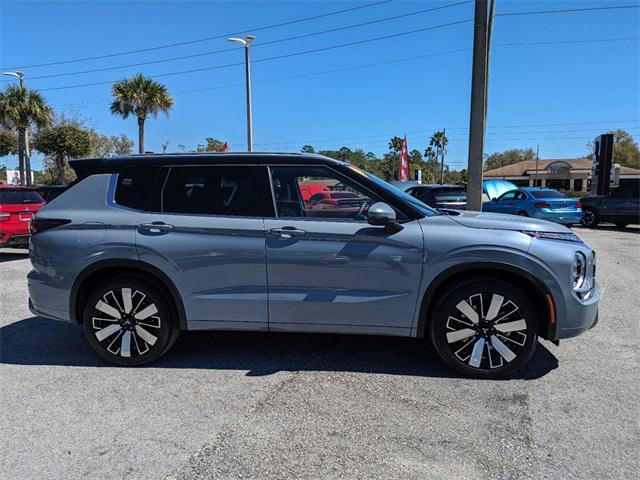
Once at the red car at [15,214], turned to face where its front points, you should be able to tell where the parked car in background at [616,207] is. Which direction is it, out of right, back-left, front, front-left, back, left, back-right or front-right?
back-right

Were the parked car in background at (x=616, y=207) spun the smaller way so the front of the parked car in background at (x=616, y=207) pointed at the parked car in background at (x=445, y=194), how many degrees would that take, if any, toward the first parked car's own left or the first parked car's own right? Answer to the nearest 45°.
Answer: approximately 45° to the first parked car's own left

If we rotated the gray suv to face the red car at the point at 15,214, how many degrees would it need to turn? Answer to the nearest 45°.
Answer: approximately 135° to its left

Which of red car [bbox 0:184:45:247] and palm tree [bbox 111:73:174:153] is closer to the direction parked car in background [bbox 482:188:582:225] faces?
the palm tree

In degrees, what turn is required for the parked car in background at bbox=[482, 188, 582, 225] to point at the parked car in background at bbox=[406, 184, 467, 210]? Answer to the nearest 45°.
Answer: approximately 90° to its left

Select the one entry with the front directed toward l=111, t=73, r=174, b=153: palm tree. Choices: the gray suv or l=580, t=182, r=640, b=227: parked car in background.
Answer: the parked car in background

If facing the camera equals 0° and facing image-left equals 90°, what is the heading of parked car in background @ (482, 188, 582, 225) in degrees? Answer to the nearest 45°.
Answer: approximately 135°

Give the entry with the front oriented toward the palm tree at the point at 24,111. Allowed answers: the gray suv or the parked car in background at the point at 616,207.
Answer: the parked car in background

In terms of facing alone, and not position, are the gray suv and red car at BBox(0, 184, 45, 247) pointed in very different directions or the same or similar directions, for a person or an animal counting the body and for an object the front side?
very different directions

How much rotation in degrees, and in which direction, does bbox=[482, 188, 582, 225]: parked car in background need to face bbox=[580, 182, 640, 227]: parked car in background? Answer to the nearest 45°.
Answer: approximately 90° to its right

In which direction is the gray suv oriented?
to the viewer's right

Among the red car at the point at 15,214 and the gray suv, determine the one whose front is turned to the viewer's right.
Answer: the gray suv

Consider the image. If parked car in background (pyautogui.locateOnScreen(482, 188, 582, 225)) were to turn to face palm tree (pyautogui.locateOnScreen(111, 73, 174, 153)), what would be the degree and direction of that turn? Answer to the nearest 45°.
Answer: approximately 45° to its left

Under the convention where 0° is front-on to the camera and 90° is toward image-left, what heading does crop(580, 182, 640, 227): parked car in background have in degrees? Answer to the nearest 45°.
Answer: approximately 90°

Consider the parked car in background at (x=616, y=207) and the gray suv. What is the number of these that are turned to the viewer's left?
1

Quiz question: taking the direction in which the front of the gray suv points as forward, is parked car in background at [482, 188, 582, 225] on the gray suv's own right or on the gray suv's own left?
on the gray suv's own left

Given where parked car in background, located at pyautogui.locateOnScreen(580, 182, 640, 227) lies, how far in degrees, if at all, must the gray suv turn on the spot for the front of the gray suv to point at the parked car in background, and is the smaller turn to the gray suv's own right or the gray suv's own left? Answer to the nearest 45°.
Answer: approximately 45° to the gray suv's own left

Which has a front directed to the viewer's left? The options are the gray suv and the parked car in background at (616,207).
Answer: the parked car in background
